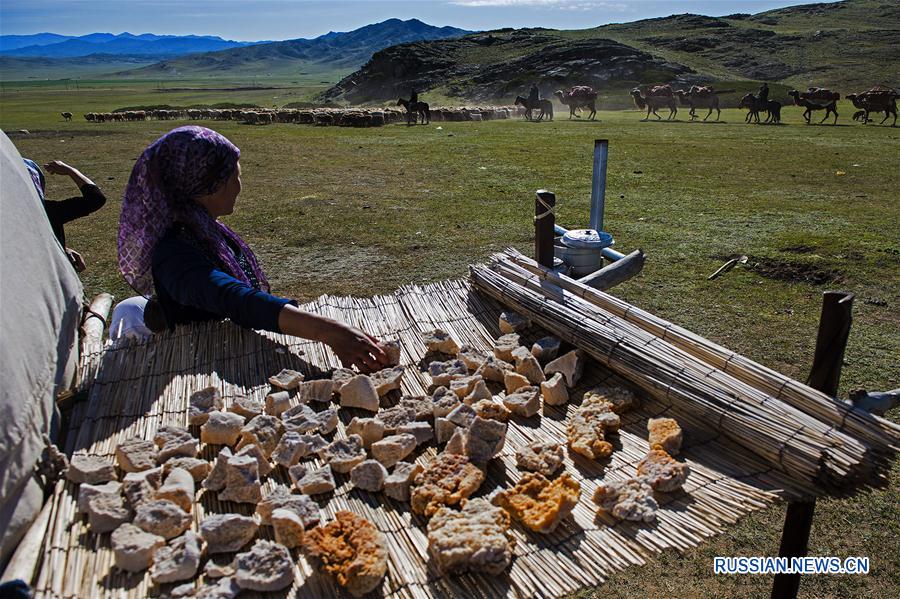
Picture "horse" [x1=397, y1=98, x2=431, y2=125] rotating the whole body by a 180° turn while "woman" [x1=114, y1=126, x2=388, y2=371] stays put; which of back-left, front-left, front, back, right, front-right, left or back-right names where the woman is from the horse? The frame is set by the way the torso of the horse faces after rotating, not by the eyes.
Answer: right

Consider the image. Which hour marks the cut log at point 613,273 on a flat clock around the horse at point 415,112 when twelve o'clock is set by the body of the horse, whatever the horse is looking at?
The cut log is roughly at 9 o'clock from the horse.

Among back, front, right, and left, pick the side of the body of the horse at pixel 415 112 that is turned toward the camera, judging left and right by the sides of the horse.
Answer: left

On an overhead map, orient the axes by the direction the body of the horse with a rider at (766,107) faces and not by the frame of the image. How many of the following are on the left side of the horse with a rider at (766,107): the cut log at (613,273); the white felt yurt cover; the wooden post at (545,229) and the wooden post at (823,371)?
4

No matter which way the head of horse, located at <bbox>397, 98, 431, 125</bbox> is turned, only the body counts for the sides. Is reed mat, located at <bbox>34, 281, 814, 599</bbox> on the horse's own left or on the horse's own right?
on the horse's own left

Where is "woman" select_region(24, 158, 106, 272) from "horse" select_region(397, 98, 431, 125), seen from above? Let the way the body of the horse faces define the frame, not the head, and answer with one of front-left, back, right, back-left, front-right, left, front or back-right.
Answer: left

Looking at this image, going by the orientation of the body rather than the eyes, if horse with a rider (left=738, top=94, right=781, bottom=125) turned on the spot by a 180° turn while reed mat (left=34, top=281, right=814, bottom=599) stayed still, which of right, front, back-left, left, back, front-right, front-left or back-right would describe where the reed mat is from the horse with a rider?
right

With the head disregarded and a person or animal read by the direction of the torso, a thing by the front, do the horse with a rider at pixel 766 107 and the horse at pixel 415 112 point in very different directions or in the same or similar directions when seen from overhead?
same or similar directions

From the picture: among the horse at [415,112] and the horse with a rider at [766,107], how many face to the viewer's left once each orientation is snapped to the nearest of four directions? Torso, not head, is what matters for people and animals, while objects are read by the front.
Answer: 2

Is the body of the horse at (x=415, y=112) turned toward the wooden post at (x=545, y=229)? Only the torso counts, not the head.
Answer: no

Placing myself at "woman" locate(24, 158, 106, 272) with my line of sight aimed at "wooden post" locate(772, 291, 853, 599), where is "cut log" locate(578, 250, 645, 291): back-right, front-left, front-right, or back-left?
front-left

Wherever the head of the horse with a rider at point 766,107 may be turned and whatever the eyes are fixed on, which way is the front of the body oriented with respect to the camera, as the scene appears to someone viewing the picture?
to the viewer's left

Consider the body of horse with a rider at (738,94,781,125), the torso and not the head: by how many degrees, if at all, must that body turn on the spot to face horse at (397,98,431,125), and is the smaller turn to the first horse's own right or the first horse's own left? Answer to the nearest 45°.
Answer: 0° — it already faces it

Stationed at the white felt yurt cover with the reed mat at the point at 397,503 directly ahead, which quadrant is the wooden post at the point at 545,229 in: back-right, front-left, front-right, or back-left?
front-left

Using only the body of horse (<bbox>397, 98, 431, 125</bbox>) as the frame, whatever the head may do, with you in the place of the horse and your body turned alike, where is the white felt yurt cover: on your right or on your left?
on your left

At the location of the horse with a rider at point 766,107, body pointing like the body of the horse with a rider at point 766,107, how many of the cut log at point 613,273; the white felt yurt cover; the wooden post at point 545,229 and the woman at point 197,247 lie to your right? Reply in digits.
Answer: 0

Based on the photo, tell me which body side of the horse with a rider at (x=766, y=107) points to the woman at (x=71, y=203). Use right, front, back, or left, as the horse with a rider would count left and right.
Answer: left

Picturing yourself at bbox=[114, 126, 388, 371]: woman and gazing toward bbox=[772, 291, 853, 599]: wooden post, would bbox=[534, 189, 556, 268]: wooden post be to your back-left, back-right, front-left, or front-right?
front-left

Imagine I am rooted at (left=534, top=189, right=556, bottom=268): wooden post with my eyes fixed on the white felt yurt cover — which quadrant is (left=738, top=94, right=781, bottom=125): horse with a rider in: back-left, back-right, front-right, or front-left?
back-right

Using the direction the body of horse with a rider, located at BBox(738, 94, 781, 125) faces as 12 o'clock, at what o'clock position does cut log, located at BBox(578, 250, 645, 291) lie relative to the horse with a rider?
The cut log is roughly at 9 o'clock from the horse with a rider.

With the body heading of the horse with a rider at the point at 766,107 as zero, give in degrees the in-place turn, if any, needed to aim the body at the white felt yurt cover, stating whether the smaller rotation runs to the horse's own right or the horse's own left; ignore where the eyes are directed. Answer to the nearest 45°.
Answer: approximately 90° to the horse's own left

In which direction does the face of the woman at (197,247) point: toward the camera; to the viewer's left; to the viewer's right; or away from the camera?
to the viewer's right
